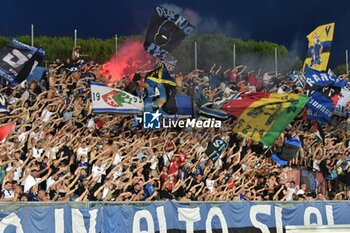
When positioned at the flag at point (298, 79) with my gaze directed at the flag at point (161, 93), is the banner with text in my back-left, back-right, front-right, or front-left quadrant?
front-left

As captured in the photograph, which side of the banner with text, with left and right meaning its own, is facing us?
front

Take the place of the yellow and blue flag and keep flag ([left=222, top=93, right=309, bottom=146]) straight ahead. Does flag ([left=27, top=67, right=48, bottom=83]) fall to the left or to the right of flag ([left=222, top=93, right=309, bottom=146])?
right

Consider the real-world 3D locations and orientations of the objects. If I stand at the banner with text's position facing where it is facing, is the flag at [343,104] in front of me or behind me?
behind

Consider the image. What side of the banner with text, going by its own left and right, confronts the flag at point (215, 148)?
back

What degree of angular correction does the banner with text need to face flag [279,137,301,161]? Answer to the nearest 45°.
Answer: approximately 135° to its left

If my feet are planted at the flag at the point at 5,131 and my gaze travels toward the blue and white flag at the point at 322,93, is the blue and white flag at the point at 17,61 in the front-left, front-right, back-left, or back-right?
front-left

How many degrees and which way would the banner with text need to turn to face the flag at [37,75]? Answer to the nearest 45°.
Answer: approximately 135° to its right

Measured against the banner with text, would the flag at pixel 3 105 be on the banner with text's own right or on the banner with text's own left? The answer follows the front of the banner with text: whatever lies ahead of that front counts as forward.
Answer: on the banner with text's own right

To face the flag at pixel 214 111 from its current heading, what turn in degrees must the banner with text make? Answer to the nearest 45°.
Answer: approximately 180°

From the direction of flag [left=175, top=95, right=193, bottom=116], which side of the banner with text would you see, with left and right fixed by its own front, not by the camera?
back
